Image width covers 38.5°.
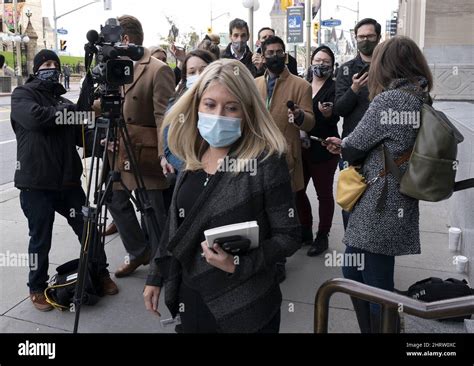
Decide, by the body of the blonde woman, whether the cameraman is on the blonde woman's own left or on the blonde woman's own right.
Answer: on the blonde woman's own right

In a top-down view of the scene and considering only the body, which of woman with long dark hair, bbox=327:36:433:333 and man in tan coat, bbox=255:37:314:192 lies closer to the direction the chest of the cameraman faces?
the woman with long dark hair

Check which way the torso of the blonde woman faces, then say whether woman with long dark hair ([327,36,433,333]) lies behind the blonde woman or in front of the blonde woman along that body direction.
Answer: behind

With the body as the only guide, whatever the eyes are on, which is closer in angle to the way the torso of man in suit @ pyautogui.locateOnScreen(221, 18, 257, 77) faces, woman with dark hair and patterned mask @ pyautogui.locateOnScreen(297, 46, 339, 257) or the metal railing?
the metal railing

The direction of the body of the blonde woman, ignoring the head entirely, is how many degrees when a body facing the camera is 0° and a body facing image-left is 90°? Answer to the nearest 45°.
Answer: approximately 45°

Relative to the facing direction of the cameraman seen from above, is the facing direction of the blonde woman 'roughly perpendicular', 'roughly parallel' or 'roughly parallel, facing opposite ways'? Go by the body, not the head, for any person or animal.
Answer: roughly perpendicular

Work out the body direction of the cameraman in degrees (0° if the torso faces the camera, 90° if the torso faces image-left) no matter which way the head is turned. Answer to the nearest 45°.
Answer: approximately 315°

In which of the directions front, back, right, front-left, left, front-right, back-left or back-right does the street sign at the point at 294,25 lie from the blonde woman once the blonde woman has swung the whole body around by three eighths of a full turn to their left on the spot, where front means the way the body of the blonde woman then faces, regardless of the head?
left

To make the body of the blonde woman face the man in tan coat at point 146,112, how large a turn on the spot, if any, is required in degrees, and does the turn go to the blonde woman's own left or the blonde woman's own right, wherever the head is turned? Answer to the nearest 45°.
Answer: approximately 135° to the blonde woman's own right
